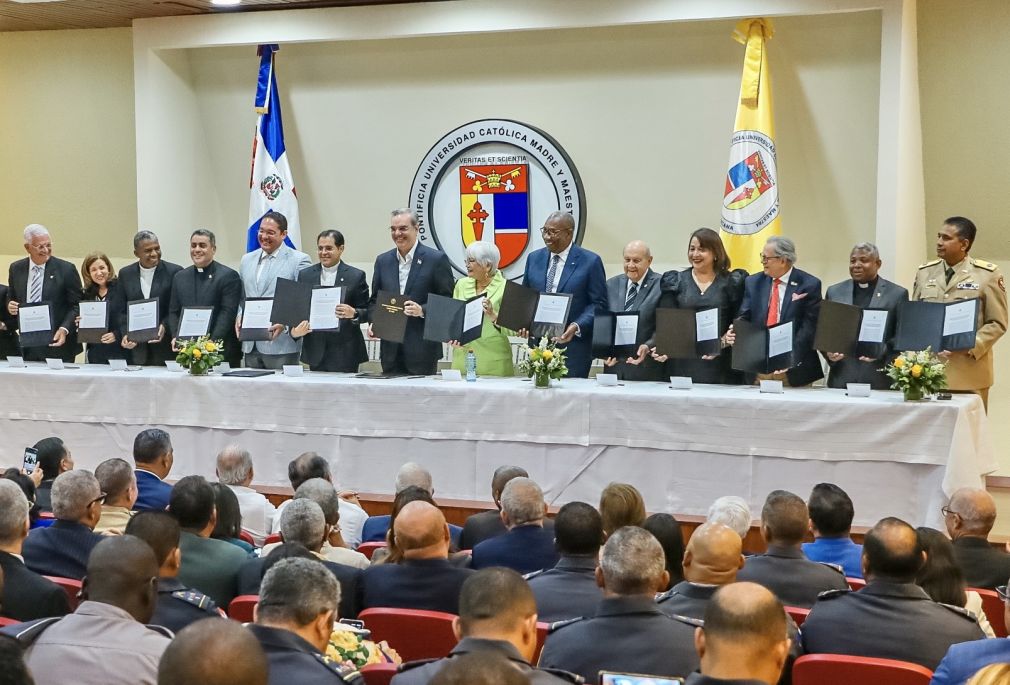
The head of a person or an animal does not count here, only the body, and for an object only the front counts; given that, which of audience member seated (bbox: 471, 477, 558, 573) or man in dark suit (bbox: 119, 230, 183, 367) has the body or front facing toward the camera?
the man in dark suit

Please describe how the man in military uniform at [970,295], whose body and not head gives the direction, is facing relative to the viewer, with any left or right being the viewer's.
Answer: facing the viewer and to the left of the viewer

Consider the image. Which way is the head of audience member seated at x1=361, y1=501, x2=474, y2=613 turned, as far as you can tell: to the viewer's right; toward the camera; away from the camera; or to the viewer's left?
away from the camera

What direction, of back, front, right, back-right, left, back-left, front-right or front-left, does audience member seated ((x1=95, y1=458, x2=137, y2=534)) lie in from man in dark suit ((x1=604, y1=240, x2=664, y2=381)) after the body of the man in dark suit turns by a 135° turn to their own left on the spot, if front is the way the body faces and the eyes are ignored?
back-right

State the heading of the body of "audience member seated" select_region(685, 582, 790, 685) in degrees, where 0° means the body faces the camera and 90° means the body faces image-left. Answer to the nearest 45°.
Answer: approximately 180°

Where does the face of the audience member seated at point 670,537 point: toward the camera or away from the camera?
away from the camera

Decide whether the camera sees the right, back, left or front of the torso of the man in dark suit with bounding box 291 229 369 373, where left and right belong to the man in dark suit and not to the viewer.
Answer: front

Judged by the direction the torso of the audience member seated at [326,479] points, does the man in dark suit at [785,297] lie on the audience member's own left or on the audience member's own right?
on the audience member's own right

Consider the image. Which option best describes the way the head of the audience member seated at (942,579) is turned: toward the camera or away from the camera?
away from the camera

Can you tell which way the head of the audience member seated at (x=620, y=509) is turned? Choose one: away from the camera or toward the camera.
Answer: away from the camera

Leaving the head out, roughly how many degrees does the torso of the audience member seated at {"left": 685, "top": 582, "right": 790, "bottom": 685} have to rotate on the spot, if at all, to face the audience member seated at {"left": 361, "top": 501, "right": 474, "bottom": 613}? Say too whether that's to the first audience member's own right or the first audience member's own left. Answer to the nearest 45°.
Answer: approximately 45° to the first audience member's own left

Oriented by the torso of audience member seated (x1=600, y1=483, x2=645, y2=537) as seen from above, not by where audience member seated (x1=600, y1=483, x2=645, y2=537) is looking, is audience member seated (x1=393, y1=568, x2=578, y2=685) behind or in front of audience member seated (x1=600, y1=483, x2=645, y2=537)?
behind

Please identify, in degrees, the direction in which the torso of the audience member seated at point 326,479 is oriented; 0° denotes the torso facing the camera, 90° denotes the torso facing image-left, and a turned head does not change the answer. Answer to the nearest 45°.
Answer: approximately 180°

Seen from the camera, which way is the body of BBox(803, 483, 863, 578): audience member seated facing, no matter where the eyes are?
away from the camera

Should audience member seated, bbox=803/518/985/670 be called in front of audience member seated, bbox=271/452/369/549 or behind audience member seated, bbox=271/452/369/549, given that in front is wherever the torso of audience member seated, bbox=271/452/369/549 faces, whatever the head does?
behind

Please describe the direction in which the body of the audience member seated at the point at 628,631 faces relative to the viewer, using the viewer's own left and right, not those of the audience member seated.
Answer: facing away from the viewer

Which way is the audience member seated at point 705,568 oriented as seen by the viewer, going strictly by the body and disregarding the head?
away from the camera

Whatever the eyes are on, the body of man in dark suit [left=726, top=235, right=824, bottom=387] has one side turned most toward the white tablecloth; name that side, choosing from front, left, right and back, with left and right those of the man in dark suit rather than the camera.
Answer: right
